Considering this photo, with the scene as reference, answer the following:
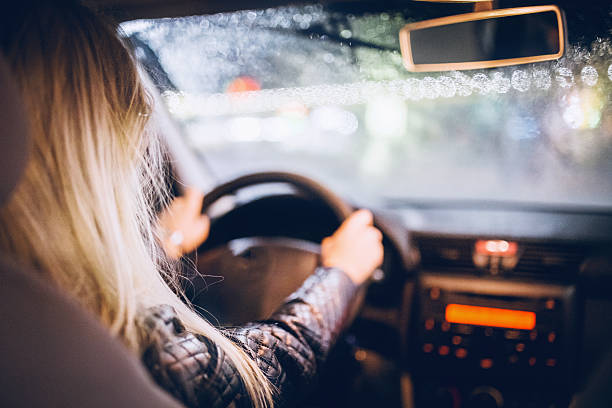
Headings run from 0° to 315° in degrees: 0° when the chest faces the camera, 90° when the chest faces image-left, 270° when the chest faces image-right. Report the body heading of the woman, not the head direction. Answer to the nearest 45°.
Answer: approximately 225°
